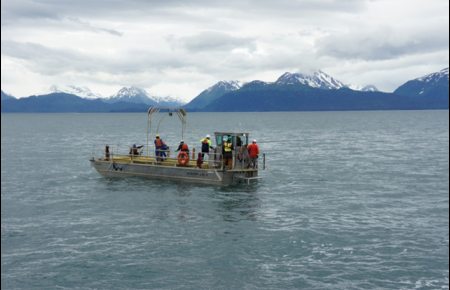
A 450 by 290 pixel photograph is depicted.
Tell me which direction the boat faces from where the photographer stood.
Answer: facing away from the viewer and to the left of the viewer

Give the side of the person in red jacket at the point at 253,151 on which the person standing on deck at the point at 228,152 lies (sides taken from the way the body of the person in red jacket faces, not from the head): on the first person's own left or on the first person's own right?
on the first person's own left

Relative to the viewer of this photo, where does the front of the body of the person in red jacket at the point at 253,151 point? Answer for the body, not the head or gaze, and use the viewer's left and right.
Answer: facing away from the viewer

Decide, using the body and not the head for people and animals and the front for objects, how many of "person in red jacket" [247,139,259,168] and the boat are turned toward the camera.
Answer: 0
